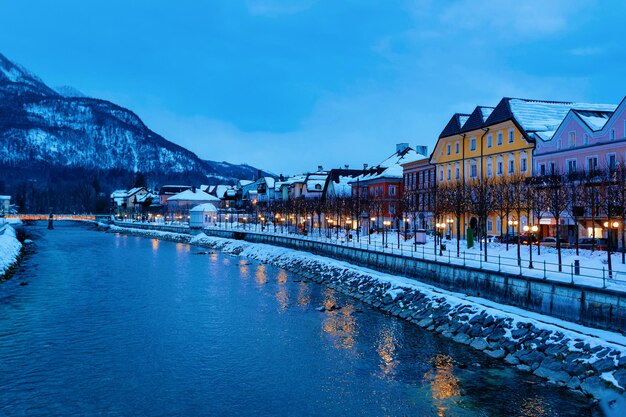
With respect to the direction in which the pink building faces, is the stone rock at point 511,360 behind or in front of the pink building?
in front

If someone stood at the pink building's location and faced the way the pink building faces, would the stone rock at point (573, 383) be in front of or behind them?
in front

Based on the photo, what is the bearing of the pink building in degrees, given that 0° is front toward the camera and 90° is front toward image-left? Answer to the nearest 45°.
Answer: approximately 45°

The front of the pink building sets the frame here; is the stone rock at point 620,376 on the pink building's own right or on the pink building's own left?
on the pink building's own left

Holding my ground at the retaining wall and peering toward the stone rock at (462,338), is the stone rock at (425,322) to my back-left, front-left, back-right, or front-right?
front-right

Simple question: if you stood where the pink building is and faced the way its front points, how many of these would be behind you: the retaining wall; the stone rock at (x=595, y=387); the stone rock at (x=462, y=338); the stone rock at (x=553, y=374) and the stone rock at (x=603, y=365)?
0

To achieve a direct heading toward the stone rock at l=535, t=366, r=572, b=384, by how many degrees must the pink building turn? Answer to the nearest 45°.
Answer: approximately 45° to its left

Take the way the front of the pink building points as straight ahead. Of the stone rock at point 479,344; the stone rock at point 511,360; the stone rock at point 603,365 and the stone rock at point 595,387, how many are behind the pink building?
0

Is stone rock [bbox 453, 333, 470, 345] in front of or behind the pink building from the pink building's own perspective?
in front

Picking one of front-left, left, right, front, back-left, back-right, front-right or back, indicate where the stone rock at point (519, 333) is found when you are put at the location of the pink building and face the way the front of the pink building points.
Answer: front-left

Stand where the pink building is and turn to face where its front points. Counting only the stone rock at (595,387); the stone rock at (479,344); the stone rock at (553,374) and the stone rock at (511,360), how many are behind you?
0
